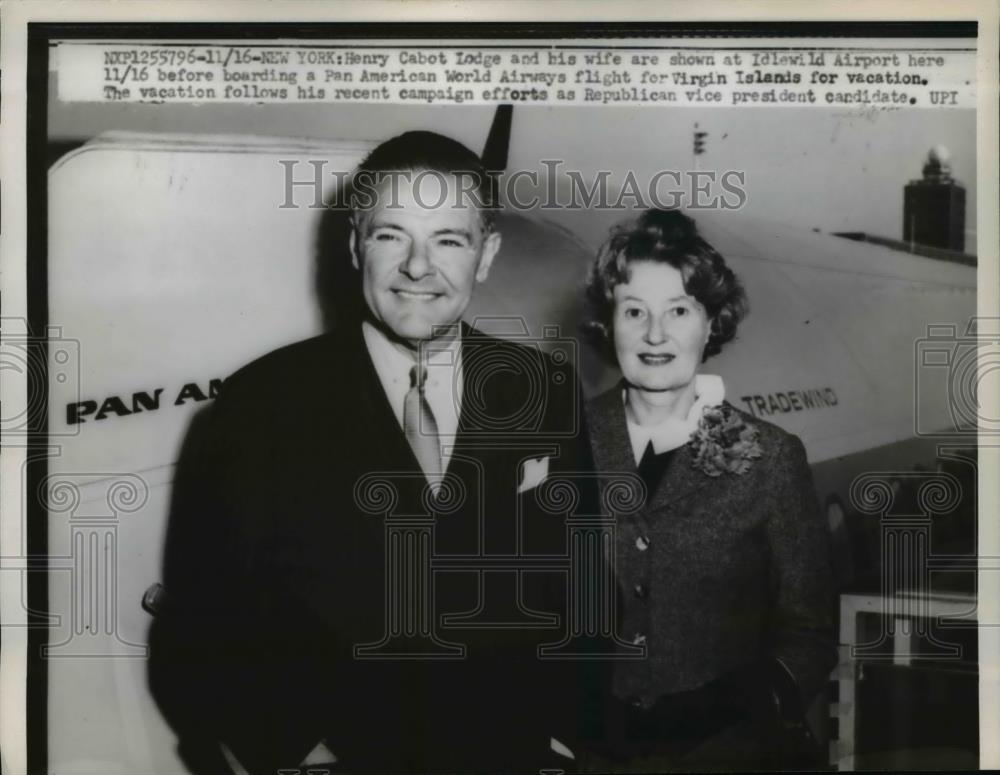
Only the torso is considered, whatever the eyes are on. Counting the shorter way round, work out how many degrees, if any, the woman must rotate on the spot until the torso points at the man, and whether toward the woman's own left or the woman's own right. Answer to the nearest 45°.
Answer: approximately 45° to the woman's own right

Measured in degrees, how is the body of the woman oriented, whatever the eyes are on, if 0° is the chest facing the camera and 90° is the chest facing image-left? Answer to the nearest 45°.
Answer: approximately 45°
